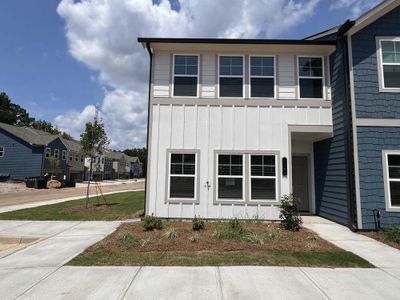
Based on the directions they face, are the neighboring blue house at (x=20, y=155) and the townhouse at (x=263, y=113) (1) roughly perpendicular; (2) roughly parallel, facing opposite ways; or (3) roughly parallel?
roughly perpendicular

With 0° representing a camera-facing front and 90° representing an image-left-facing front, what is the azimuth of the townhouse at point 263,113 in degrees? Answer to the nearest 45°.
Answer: approximately 0°

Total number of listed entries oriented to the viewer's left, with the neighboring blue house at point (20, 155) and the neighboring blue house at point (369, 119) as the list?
0

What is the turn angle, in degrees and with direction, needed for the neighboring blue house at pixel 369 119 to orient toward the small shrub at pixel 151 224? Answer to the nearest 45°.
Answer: approximately 45° to its right

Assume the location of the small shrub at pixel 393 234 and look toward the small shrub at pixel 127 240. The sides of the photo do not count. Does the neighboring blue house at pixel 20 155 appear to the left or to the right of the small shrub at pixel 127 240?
right

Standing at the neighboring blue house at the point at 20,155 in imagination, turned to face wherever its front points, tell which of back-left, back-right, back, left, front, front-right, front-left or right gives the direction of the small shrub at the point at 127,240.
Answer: front-right

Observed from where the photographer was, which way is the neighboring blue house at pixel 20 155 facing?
facing the viewer and to the right of the viewer

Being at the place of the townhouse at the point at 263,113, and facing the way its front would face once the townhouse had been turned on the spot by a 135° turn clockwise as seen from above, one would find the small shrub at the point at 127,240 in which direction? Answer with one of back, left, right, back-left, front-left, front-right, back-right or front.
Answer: left

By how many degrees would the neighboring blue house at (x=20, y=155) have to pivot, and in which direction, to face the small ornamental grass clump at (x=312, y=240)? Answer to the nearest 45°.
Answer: approximately 45° to its right

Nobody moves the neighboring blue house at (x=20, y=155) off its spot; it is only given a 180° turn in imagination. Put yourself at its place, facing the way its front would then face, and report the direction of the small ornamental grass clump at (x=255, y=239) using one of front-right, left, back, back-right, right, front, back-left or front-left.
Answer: back-left

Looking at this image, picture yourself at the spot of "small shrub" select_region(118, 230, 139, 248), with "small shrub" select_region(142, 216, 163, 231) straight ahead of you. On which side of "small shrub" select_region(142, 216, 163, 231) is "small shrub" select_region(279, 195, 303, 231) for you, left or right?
right
